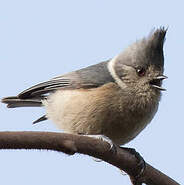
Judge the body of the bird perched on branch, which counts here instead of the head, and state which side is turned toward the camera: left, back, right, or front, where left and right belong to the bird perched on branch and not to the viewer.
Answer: right
